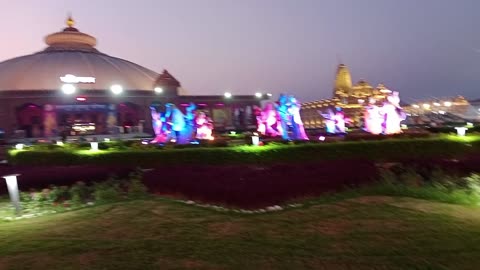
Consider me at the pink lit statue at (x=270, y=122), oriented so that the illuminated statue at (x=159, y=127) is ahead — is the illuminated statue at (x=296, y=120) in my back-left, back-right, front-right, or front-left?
back-left
